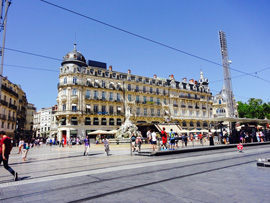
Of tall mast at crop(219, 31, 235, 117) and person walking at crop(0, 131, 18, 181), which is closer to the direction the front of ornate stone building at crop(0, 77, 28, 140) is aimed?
the tall mast

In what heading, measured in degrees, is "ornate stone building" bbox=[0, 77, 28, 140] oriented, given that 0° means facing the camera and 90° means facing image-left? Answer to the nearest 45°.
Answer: approximately 315°

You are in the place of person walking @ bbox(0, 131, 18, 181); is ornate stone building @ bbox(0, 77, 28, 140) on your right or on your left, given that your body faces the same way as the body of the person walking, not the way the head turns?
on your right

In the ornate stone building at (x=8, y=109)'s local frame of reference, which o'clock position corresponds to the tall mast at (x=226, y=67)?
The tall mast is roughly at 12 o'clock from the ornate stone building.

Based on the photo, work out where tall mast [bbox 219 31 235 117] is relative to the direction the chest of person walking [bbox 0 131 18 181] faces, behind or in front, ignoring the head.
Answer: behind

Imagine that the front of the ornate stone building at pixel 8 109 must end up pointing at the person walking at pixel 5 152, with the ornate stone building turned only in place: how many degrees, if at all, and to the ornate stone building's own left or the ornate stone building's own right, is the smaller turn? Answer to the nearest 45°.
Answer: approximately 45° to the ornate stone building's own right

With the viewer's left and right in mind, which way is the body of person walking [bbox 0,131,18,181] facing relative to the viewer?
facing to the left of the viewer

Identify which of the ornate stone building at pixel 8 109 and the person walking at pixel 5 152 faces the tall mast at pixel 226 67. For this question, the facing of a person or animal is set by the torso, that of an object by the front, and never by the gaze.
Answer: the ornate stone building
